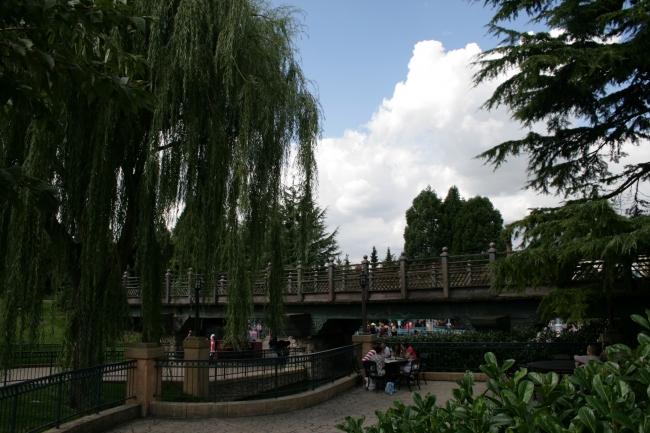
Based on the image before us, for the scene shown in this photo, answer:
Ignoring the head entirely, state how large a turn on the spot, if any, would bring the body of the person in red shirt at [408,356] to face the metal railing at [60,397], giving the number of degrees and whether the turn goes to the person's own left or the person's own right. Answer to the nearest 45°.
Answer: approximately 45° to the person's own left

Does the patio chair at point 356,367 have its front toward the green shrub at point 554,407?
no

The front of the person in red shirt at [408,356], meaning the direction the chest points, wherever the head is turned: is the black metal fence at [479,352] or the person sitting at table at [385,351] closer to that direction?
the person sitting at table

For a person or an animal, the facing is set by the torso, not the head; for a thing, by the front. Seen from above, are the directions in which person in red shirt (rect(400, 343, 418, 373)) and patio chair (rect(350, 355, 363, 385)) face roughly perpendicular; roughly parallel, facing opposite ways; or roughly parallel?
roughly parallel, facing opposite ways

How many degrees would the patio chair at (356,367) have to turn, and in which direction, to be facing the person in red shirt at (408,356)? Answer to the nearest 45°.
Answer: approximately 45° to its right

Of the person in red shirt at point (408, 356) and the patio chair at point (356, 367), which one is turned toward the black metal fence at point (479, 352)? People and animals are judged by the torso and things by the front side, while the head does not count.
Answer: the patio chair

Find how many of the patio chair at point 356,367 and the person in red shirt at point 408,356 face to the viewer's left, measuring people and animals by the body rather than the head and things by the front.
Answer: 1

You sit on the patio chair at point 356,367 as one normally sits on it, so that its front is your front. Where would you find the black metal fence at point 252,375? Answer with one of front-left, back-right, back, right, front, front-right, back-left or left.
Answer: back-right

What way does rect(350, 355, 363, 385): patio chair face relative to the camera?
to the viewer's right

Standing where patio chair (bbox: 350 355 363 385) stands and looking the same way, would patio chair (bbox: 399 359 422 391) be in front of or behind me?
in front

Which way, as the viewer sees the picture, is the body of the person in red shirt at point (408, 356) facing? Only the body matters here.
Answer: to the viewer's left
